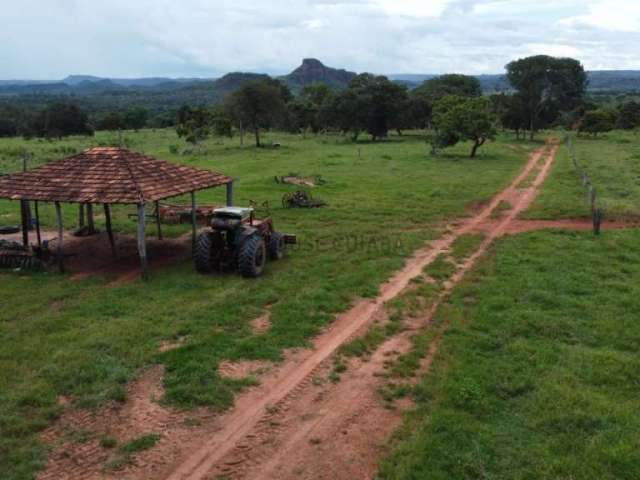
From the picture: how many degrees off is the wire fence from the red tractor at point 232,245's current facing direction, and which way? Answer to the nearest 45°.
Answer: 0° — it already faces it

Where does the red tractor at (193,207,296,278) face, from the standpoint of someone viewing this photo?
facing away from the viewer and to the right of the viewer

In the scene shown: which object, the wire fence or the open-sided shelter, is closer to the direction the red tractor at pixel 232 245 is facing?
the wire fence

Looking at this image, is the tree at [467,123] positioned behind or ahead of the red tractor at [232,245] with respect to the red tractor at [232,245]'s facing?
ahead

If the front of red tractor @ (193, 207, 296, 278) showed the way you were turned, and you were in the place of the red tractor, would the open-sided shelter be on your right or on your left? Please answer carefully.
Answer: on your left

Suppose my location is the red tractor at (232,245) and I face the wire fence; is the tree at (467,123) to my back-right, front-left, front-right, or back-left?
front-left
